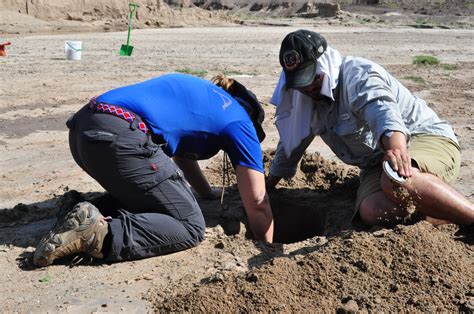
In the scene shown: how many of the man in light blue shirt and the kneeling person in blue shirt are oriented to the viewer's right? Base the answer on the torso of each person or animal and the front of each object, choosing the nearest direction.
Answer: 1

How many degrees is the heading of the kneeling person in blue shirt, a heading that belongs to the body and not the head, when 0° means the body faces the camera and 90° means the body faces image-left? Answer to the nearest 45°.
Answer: approximately 270°

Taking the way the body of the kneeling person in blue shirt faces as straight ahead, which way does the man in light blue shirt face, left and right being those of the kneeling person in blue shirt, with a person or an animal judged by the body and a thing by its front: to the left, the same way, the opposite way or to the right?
the opposite way

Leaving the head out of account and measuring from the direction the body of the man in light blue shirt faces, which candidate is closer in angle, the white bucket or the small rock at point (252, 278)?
the small rock

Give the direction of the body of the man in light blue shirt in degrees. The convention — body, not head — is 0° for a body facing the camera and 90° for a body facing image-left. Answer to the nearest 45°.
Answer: approximately 45°

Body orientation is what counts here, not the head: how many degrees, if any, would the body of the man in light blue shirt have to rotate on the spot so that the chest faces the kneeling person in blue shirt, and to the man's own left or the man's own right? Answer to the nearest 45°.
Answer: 0° — they already face them
